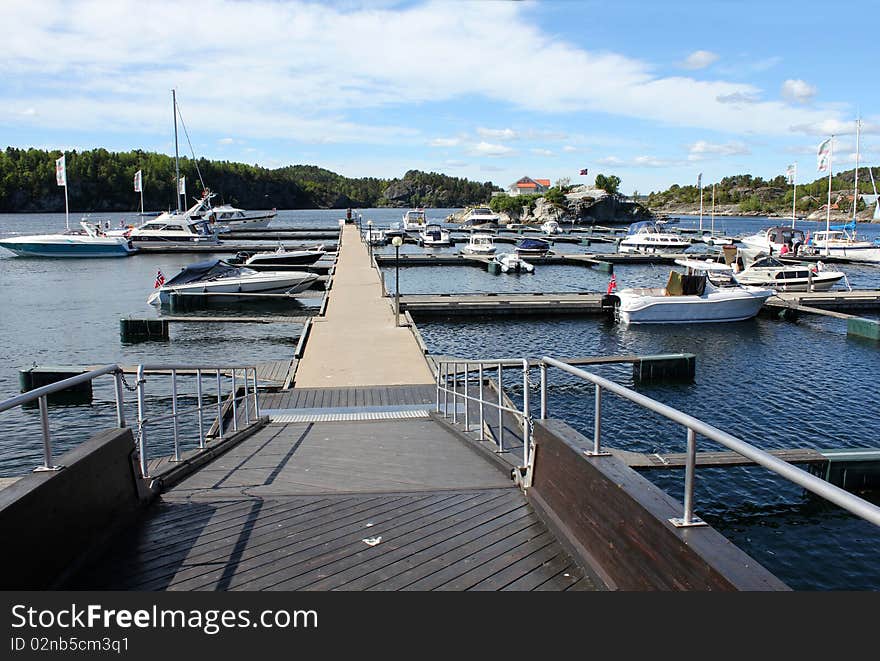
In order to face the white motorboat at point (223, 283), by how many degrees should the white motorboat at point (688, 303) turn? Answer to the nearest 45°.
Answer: approximately 180°

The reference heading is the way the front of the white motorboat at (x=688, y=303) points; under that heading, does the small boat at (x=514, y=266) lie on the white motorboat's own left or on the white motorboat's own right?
on the white motorboat's own left

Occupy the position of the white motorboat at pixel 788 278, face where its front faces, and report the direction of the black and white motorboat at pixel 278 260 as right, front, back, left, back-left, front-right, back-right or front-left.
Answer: back

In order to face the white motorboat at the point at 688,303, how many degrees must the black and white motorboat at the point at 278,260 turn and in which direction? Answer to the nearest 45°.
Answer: approximately 45° to its right

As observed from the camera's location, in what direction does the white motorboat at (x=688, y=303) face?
facing to the right of the viewer

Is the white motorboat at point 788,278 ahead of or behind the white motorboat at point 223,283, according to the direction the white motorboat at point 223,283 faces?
ahead

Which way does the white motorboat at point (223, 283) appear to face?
to the viewer's right

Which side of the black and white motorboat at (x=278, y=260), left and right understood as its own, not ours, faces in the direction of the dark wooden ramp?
right
